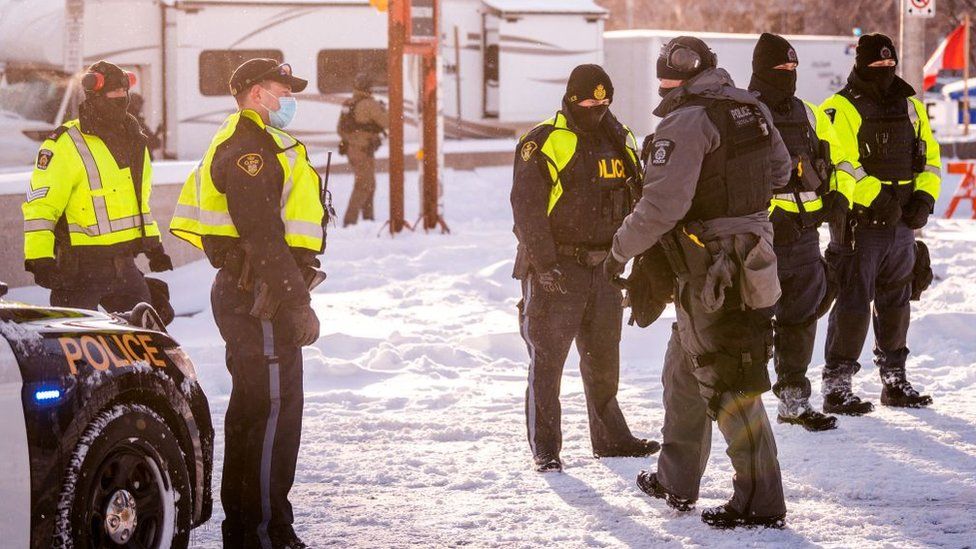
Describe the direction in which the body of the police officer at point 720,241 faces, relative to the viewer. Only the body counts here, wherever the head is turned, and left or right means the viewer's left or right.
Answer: facing away from the viewer and to the left of the viewer

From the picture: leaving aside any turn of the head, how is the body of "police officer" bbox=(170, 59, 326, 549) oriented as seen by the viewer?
to the viewer's right

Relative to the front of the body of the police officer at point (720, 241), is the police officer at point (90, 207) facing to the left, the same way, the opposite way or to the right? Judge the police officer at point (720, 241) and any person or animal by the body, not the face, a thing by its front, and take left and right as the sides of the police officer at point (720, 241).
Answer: the opposite way

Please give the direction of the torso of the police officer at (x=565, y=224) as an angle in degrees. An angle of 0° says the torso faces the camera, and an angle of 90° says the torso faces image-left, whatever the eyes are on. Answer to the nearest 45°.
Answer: approximately 315°

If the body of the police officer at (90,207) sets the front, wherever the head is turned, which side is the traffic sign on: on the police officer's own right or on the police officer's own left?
on the police officer's own left

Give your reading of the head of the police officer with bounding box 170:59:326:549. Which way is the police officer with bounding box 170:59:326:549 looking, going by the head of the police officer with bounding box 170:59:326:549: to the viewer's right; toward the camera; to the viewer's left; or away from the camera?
to the viewer's right

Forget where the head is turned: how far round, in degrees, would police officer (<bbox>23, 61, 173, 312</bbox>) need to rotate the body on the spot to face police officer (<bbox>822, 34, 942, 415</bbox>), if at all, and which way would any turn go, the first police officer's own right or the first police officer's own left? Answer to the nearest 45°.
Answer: approximately 45° to the first police officer's own left

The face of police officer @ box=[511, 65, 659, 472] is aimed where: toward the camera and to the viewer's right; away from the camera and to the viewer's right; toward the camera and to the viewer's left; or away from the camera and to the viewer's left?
toward the camera and to the viewer's right

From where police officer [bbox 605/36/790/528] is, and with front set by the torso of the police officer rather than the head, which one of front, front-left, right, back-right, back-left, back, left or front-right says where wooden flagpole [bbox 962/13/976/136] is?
front-right

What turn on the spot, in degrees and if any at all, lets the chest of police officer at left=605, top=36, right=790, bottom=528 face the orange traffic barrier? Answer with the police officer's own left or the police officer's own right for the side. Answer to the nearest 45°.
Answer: approximately 45° to the police officer's own right

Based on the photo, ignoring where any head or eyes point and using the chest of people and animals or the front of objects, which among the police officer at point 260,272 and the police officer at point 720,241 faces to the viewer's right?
the police officer at point 260,272

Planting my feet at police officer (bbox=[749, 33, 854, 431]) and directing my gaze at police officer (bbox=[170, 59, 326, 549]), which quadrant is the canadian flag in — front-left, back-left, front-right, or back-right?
back-right

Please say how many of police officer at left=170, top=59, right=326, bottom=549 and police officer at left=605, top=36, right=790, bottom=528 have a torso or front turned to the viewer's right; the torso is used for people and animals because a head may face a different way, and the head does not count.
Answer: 1

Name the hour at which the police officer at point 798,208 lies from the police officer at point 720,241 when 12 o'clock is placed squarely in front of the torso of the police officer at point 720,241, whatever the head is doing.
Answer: the police officer at point 798,208 is roughly at 2 o'clock from the police officer at point 720,241.
